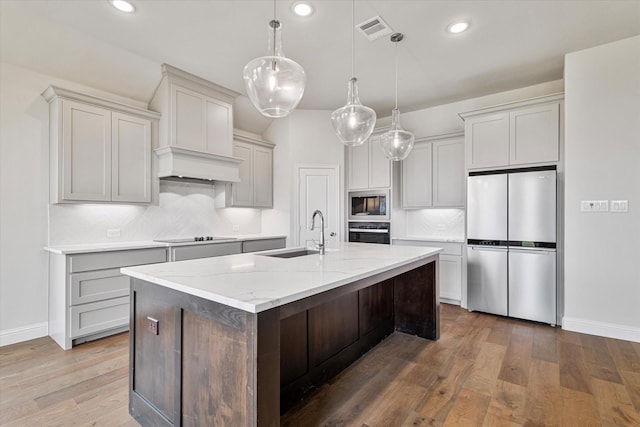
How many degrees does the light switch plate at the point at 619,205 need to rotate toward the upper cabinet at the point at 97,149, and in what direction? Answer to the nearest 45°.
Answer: approximately 45° to its right

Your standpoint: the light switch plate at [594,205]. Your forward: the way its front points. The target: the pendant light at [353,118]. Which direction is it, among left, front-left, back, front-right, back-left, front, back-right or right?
front-right

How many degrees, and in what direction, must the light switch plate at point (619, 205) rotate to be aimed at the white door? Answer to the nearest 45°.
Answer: approximately 90° to its right

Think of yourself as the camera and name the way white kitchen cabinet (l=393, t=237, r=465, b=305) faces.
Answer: facing the viewer

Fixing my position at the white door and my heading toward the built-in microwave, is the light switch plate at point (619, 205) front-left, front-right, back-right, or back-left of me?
front-right

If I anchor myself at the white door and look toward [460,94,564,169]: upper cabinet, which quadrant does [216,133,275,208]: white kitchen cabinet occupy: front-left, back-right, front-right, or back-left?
back-right

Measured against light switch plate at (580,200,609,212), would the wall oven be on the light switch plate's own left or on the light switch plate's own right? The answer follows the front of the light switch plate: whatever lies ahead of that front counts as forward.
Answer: on the light switch plate's own right

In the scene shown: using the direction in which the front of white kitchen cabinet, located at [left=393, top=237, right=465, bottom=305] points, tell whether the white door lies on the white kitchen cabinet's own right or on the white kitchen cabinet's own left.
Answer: on the white kitchen cabinet's own right

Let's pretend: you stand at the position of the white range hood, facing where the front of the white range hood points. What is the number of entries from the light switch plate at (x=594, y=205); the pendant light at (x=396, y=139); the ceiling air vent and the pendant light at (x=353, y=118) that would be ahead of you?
4

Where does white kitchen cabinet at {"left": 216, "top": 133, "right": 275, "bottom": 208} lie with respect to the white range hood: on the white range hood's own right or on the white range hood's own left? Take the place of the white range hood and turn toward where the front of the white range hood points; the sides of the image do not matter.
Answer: on the white range hood's own left

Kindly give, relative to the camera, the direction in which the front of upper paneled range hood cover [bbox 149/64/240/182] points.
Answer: facing the viewer and to the right of the viewer
